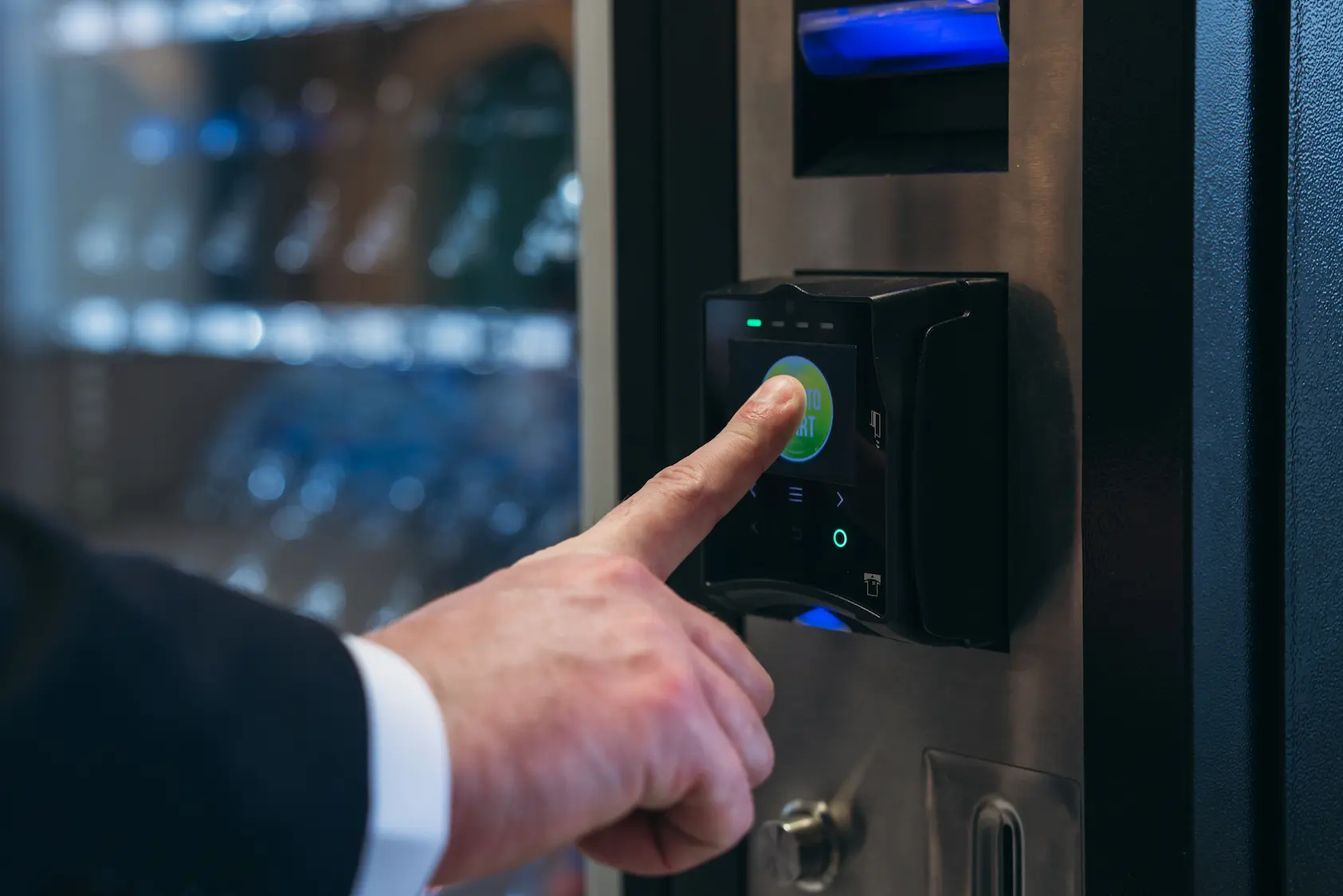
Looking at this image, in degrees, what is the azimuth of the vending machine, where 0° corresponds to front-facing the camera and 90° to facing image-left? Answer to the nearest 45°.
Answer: approximately 45°
